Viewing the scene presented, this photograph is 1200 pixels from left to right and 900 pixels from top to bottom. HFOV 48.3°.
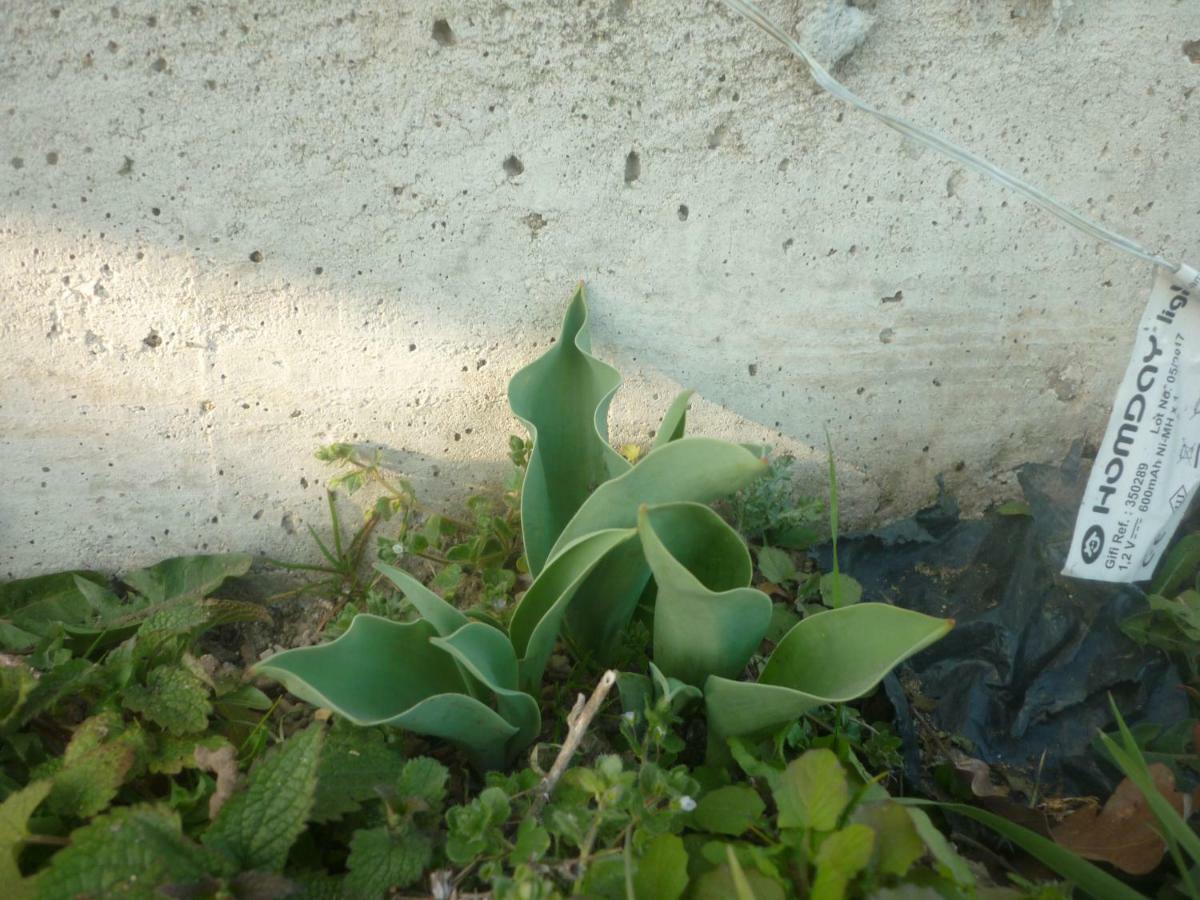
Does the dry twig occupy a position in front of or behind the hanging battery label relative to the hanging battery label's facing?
in front

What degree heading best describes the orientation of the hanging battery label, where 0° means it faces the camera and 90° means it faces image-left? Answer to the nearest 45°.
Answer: approximately 0°
